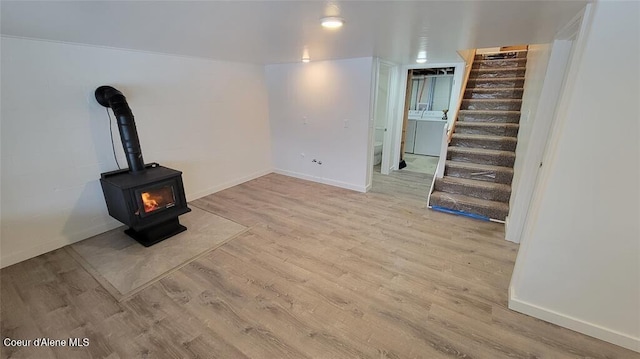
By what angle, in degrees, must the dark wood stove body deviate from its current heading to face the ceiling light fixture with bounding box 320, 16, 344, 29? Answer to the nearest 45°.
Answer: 0° — it already faces it

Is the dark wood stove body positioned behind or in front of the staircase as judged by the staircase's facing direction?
in front

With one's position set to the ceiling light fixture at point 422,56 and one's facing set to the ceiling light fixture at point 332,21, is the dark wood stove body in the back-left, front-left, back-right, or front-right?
front-right

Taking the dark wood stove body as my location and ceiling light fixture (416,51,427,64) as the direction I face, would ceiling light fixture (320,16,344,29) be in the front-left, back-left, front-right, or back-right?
front-right

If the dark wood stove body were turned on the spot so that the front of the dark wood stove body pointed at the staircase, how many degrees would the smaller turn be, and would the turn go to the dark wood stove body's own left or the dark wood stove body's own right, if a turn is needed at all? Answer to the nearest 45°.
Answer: approximately 45° to the dark wood stove body's own left

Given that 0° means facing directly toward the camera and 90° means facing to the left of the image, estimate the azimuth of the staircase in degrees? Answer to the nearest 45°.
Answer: approximately 0°

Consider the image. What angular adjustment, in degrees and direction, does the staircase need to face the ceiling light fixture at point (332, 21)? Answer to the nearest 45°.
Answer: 0° — it already faces it

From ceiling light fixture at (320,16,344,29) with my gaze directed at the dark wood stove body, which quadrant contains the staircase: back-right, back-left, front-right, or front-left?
back-right

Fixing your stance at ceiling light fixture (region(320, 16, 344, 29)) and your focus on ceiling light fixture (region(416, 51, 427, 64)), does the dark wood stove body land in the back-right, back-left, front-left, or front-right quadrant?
back-left

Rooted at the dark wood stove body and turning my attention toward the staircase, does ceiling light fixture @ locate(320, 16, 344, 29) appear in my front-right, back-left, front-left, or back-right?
front-right

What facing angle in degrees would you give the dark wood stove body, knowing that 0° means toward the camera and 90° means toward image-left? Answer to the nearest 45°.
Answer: approximately 315°

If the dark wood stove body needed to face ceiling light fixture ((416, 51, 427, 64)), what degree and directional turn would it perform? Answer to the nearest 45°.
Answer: approximately 45° to its left

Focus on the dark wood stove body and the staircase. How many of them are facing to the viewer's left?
0
